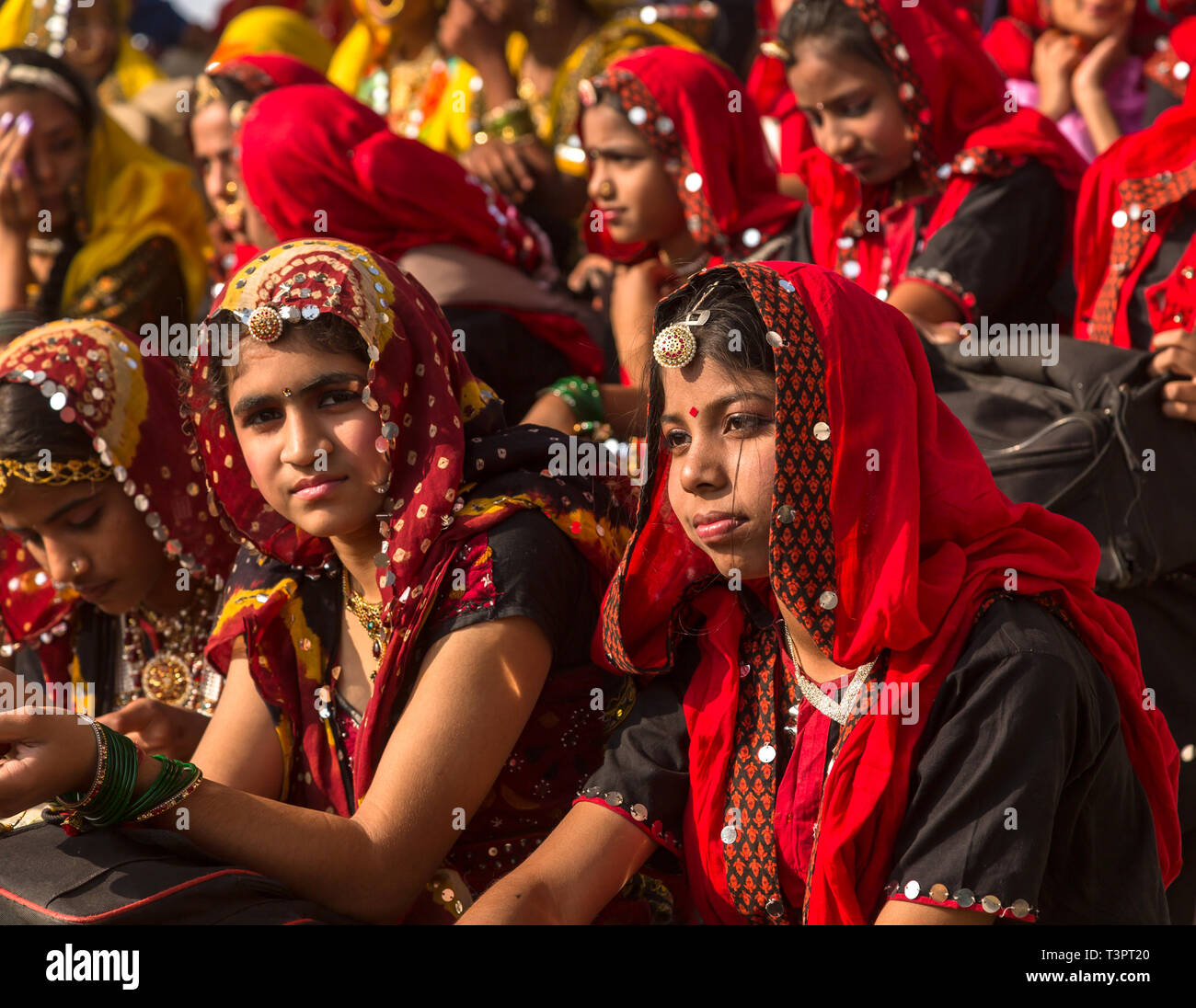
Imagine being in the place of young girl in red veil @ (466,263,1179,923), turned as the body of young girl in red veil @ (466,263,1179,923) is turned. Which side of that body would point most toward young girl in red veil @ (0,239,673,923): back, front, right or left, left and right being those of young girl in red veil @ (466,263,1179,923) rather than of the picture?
right

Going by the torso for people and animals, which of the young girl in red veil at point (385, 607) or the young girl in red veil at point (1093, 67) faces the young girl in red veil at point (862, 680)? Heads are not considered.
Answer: the young girl in red veil at point (1093, 67)

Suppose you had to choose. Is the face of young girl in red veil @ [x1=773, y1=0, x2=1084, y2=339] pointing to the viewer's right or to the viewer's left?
to the viewer's left

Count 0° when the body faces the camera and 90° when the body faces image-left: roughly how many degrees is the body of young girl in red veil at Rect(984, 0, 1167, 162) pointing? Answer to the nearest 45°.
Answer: approximately 0°

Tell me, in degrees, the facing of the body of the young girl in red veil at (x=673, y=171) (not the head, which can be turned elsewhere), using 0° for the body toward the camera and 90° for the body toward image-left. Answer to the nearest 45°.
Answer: approximately 45°

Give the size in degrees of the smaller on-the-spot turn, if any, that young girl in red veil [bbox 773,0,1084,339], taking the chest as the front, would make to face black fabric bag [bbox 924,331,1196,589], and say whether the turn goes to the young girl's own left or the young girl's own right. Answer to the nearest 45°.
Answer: approximately 45° to the young girl's own left

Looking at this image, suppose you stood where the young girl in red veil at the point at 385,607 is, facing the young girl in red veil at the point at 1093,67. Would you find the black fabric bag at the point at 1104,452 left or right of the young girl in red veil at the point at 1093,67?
right

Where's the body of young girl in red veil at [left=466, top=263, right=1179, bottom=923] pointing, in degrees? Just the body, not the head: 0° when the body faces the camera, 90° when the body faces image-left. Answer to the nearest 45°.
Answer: approximately 45°
